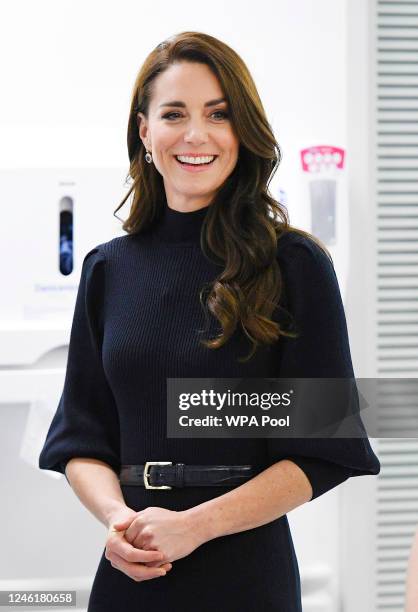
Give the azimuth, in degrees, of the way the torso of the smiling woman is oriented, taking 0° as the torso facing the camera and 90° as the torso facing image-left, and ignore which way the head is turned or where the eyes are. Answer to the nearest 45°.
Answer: approximately 45°
